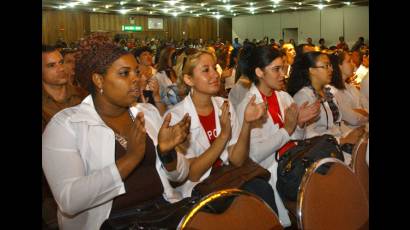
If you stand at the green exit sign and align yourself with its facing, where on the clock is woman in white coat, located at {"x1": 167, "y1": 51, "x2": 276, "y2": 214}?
The woman in white coat is roughly at 12 o'clock from the green exit sign.

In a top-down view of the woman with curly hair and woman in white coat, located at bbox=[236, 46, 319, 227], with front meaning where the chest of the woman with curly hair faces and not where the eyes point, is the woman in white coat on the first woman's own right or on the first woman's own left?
on the first woman's own left

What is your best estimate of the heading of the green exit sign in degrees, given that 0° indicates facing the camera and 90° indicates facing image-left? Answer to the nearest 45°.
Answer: approximately 0°

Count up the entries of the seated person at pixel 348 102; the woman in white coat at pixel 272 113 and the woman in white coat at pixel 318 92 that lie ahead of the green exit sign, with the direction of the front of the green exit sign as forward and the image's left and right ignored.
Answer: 3

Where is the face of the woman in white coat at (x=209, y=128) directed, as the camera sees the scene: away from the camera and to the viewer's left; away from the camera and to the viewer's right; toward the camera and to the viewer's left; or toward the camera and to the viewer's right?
toward the camera and to the viewer's right

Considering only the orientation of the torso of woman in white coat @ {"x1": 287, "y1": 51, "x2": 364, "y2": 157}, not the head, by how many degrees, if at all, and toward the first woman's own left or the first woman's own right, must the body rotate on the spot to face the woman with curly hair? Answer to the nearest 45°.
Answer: approximately 45° to the first woman's own right

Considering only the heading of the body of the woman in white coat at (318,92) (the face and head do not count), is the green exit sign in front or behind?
behind

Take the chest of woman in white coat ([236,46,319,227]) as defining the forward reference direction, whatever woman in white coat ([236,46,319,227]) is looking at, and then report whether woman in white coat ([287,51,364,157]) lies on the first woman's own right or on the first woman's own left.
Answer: on the first woman's own left

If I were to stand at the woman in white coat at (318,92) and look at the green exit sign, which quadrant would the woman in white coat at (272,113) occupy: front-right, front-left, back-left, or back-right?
back-left
